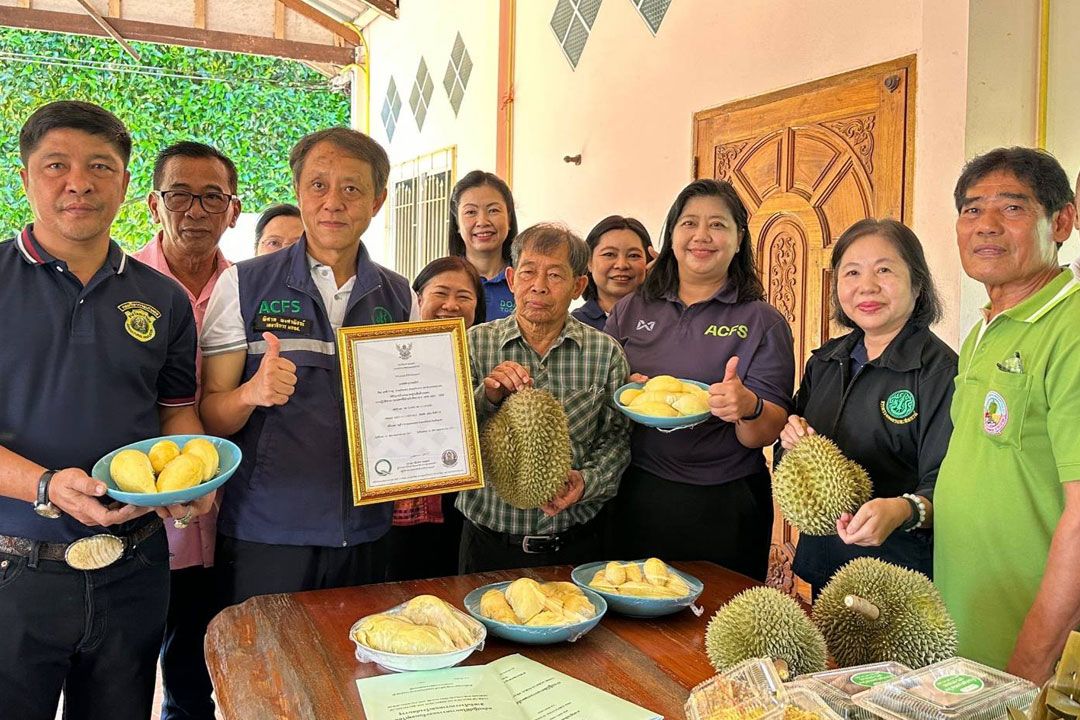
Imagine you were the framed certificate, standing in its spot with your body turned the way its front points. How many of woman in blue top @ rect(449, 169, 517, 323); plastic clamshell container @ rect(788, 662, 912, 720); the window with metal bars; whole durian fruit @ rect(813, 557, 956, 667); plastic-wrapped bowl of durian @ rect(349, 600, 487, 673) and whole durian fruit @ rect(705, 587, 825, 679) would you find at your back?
2

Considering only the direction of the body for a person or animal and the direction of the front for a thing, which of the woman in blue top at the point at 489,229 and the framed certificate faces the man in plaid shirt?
the woman in blue top

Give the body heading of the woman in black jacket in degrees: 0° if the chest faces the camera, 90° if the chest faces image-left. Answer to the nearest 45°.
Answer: approximately 45°
